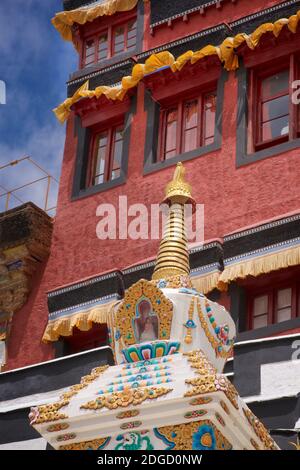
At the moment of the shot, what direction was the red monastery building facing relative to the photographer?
facing the viewer and to the left of the viewer
